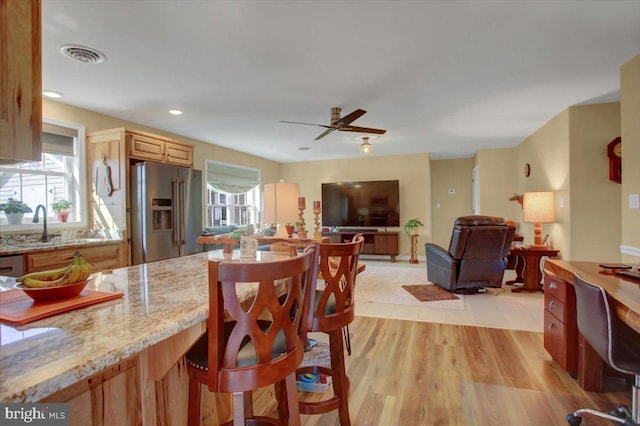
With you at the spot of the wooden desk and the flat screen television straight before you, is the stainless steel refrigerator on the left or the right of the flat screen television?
left

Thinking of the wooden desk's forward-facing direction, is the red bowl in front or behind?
in front

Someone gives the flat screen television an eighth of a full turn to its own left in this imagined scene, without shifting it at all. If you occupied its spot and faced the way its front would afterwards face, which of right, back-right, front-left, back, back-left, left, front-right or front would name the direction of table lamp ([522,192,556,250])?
front

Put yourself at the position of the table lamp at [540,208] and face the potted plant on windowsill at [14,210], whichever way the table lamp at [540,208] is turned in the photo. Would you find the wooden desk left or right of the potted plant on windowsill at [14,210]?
left

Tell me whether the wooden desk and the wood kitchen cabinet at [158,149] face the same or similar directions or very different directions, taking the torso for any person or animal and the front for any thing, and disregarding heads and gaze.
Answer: very different directions

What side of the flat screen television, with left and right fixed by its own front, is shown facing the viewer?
front

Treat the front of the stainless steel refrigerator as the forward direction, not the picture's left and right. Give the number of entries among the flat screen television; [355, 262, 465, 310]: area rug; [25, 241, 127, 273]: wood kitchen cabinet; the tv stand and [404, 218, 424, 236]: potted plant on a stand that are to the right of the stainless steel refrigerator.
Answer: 1

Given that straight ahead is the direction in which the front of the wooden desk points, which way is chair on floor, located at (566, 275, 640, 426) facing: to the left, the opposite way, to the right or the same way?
the opposite way

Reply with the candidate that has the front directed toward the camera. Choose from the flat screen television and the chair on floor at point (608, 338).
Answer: the flat screen television

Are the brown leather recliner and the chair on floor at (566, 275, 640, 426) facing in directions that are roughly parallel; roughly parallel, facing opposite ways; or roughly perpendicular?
roughly perpendicular

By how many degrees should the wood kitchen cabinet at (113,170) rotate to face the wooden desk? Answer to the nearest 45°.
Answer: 0° — it already faces it

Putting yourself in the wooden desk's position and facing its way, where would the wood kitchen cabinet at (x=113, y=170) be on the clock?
The wood kitchen cabinet is roughly at 1 o'clock from the wooden desk.
